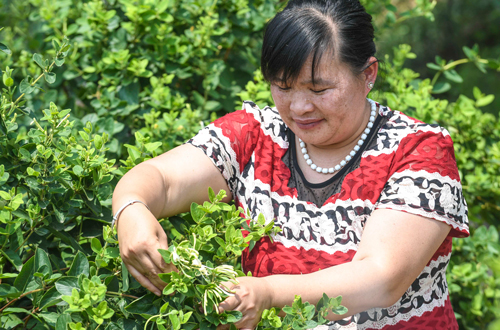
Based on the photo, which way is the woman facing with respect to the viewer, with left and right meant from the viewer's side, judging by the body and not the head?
facing the viewer and to the left of the viewer
